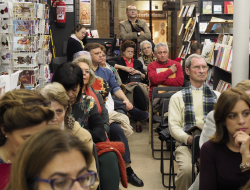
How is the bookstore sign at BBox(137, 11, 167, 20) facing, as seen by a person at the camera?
facing the viewer

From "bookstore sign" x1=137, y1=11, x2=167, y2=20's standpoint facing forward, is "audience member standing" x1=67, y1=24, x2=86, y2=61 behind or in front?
in front

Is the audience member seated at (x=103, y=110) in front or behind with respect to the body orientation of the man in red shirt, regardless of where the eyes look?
in front

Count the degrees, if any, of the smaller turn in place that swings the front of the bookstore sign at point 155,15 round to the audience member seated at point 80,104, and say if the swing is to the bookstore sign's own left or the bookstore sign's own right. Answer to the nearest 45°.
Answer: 0° — it already faces them

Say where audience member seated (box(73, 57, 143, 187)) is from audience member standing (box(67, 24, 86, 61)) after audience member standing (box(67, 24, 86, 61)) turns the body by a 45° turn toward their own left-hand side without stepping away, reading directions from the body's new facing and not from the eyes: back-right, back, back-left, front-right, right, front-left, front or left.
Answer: right

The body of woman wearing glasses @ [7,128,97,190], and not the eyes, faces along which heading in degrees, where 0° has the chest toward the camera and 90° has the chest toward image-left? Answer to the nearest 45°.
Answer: approximately 315°

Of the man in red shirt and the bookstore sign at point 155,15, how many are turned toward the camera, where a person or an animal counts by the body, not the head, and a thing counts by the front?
2

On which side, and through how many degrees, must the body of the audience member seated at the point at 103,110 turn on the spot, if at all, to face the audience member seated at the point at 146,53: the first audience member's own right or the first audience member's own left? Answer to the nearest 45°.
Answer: approximately 135° to the first audience member's own left

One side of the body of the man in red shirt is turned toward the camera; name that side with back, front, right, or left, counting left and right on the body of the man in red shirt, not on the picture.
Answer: front

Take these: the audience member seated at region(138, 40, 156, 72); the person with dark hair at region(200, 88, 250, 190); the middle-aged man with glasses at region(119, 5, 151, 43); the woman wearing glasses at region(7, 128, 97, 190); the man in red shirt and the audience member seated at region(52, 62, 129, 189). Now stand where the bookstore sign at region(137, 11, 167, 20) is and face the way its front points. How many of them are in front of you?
6

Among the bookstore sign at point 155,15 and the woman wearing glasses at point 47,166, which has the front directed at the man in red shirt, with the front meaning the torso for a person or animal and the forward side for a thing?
the bookstore sign

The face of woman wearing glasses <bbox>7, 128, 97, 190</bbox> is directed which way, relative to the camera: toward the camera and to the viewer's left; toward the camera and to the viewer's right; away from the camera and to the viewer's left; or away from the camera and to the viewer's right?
toward the camera and to the viewer's right
